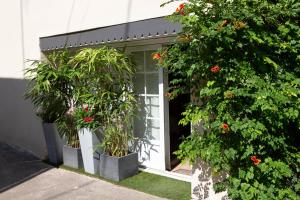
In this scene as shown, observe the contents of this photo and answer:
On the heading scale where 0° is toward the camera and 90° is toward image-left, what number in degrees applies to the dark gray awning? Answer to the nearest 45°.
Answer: approximately 45°

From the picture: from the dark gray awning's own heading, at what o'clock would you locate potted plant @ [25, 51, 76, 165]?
The potted plant is roughly at 3 o'clock from the dark gray awning.

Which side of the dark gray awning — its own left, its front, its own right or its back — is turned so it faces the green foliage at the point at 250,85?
left
